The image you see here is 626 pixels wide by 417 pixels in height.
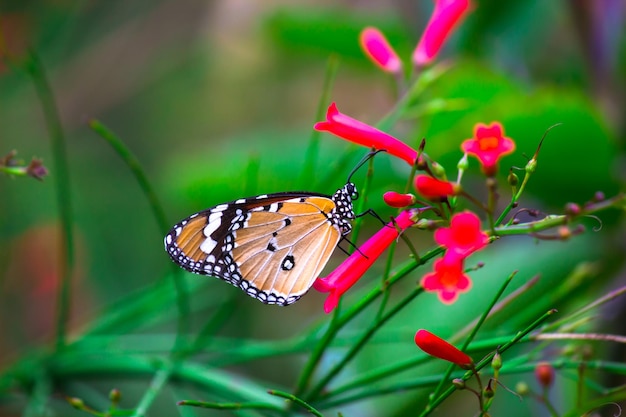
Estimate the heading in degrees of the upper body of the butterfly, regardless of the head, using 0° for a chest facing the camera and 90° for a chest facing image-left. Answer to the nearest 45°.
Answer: approximately 270°
